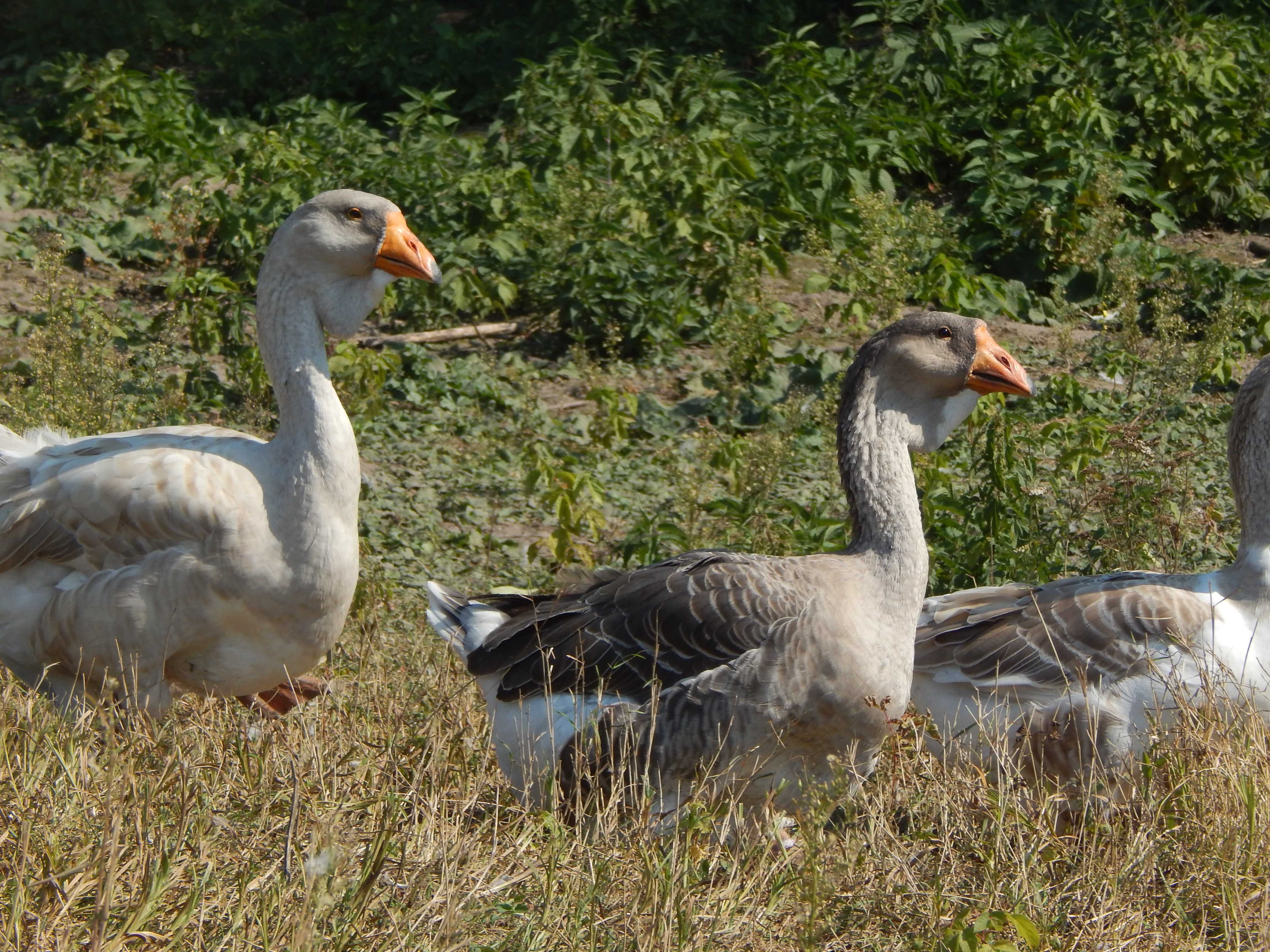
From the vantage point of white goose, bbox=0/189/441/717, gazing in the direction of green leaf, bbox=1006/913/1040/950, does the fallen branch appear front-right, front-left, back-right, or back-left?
back-left

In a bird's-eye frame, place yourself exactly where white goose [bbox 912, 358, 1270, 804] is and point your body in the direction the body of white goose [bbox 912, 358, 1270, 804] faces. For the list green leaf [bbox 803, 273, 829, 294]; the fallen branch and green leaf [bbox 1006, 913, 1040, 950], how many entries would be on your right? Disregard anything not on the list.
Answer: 1

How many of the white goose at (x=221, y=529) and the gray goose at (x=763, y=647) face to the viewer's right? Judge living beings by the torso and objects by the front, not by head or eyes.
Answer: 2

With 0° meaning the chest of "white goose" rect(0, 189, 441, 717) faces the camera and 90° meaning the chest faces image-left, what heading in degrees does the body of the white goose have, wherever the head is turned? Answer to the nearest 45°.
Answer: approximately 270°

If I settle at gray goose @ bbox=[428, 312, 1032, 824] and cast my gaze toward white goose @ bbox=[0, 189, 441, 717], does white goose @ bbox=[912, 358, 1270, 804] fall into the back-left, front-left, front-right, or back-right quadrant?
back-right

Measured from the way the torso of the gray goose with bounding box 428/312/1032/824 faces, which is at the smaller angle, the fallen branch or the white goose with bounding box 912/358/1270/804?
the white goose

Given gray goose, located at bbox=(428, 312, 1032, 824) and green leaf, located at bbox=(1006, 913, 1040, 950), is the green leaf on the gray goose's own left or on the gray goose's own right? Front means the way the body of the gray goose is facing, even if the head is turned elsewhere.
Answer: on the gray goose's own right

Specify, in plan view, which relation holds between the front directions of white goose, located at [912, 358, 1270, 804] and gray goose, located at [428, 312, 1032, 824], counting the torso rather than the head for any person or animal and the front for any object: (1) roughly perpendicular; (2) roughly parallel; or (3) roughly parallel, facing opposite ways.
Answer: roughly parallel

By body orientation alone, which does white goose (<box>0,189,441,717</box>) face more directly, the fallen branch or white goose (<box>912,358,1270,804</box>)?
the white goose

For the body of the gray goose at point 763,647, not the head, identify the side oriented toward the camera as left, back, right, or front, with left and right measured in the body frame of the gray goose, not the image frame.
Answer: right

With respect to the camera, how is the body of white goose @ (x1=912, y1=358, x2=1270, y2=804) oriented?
to the viewer's right

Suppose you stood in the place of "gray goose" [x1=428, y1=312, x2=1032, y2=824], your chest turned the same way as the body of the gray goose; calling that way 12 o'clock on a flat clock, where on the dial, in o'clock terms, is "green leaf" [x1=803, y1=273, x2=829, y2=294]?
The green leaf is roughly at 9 o'clock from the gray goose.

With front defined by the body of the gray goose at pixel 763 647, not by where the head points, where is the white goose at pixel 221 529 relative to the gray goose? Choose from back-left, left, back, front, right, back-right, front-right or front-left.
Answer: back

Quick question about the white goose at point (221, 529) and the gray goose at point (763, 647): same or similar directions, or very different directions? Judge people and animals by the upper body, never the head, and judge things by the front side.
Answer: same or similar directions

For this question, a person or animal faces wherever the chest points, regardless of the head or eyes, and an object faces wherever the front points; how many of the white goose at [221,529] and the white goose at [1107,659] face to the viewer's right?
2

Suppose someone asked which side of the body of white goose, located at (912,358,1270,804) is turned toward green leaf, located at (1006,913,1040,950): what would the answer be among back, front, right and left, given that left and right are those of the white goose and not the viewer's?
right

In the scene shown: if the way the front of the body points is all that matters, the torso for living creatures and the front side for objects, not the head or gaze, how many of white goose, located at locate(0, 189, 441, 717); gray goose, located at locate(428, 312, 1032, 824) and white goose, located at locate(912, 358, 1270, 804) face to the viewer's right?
3
